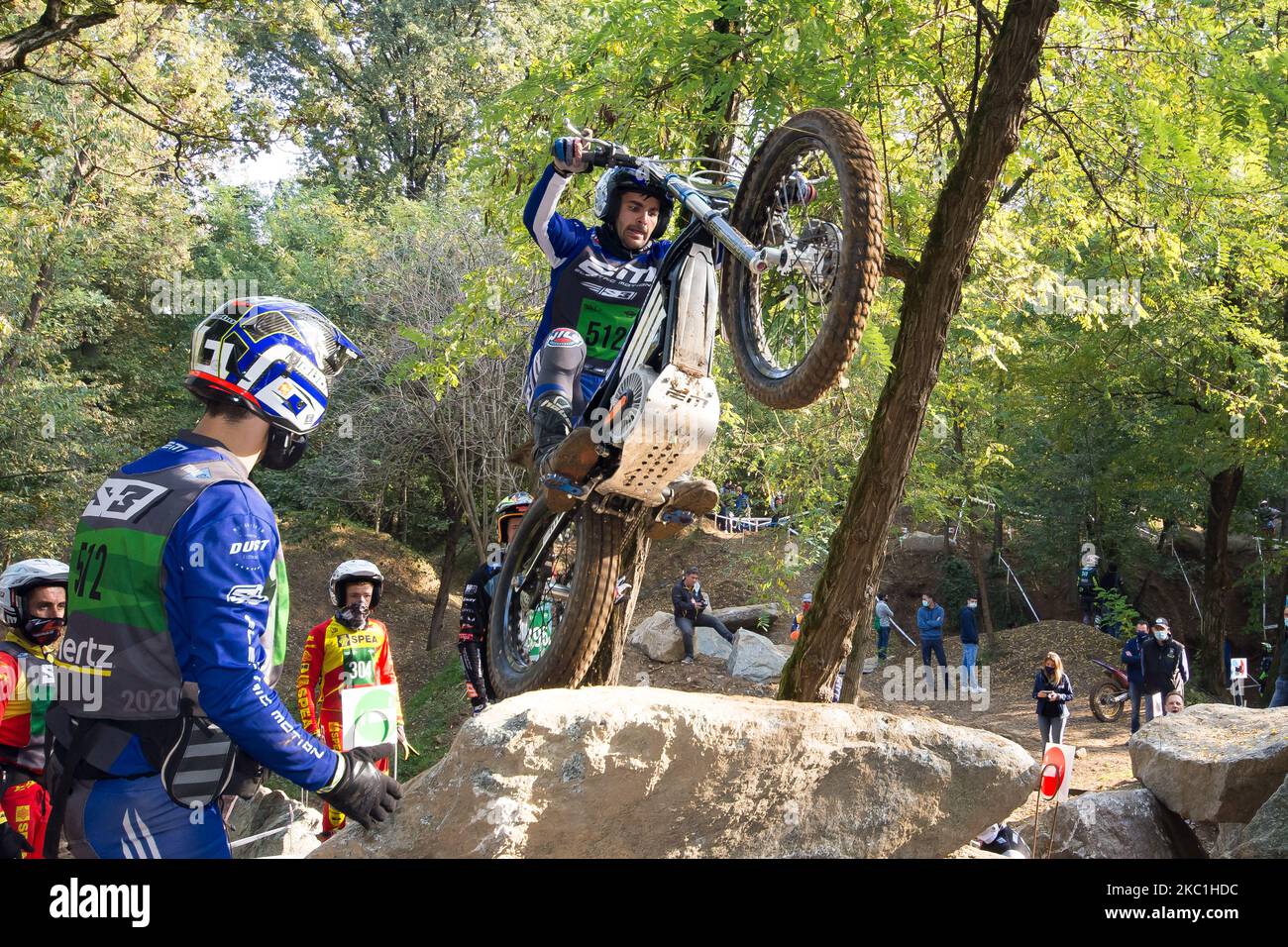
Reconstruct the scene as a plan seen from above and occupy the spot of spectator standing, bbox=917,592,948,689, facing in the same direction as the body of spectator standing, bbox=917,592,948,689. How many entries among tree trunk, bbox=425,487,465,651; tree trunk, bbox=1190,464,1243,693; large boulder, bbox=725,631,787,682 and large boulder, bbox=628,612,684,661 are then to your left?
1

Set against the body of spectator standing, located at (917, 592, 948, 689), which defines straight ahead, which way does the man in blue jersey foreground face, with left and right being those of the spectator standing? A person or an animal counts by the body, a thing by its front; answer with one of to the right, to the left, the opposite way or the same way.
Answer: the opposite way

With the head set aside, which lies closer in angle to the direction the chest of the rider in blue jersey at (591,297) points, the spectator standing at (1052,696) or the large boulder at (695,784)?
the large boulder

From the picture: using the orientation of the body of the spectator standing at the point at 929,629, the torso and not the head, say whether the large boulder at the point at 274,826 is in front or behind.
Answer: in front

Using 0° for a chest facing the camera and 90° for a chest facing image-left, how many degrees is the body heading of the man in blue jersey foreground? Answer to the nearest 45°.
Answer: approximately 225°

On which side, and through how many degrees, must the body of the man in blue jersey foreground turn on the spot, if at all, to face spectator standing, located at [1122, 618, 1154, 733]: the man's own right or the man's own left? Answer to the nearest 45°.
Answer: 0° — they already face them

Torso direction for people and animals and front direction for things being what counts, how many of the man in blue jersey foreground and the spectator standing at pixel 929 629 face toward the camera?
1

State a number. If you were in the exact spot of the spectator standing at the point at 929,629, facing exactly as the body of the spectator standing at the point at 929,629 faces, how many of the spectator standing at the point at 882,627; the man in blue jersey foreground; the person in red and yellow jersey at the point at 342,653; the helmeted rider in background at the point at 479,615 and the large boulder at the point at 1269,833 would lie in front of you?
4

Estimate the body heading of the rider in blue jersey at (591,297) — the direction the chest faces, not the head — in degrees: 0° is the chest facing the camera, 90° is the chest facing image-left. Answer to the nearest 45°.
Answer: approximately 315°

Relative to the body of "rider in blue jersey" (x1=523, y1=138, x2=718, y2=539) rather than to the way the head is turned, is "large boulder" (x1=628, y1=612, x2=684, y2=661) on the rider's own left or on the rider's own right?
on the rider's own left

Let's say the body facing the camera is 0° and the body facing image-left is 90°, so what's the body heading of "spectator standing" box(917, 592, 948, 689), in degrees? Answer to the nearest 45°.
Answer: approximately 0°

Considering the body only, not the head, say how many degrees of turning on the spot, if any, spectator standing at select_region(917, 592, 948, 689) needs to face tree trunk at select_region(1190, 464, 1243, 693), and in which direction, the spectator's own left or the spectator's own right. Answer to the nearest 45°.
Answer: approximately 90° to the spectator's own left
